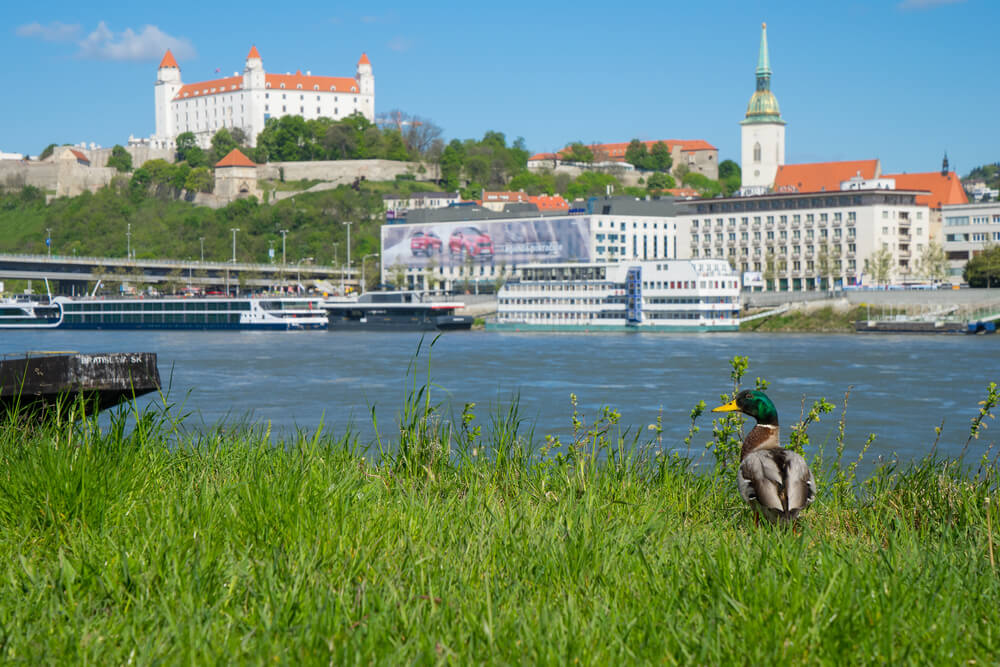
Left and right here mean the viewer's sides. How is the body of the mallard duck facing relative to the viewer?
facing away from the viewer and to the left of the viewer
